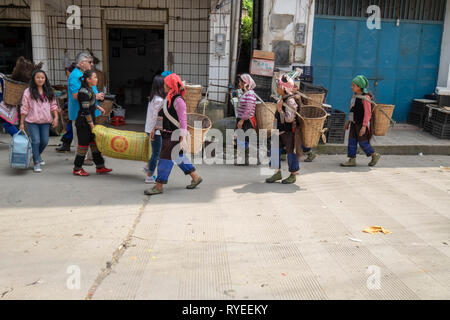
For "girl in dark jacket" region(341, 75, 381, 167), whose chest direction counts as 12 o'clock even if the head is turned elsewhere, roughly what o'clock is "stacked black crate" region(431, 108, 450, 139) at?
The stacked black crate is roughly at 4 o'clock from the girl in dark jacket.

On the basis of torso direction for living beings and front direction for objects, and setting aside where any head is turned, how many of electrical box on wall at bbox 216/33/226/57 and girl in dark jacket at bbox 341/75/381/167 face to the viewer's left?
1

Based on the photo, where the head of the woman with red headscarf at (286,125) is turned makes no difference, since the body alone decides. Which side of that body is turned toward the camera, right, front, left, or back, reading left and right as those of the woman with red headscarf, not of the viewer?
left

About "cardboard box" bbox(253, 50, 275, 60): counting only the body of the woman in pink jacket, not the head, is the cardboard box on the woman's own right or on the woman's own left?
on the woman's own left

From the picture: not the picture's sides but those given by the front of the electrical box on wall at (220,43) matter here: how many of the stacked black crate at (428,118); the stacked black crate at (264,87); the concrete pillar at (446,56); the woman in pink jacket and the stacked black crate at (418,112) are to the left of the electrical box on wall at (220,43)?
4

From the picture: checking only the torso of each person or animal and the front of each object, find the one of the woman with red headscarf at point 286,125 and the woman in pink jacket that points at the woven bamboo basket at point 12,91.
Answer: the woman with red headscarf

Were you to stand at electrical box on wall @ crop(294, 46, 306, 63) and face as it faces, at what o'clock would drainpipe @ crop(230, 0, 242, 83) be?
The drainpipe is roughly at 3 o'clock from the electrical box on wall.

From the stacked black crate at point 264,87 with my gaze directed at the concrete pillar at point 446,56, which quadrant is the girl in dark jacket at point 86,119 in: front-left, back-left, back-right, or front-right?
back-right

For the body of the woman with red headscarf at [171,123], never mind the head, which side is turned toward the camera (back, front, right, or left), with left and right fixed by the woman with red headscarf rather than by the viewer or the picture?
left

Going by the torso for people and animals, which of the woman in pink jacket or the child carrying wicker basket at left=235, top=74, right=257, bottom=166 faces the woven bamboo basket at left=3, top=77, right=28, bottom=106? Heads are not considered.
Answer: the child carrying wicker basket

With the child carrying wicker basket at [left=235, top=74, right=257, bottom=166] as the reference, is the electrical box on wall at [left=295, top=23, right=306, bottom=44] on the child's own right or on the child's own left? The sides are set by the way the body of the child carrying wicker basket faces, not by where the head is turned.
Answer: on the child's own right

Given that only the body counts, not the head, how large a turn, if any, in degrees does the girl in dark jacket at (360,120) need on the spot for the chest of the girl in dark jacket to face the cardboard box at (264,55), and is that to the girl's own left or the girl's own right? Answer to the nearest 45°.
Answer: approximately 45° to the girl's own right

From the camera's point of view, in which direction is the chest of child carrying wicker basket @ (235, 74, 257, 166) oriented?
to the viewer's left

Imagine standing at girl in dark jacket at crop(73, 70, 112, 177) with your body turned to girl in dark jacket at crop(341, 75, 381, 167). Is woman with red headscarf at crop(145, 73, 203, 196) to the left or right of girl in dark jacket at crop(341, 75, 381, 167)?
right
